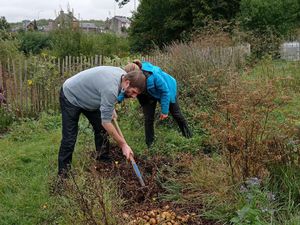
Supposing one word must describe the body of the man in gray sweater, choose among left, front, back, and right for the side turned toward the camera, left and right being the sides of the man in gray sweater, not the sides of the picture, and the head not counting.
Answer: right

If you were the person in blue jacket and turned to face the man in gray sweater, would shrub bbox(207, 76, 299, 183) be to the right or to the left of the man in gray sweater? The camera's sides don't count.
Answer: left

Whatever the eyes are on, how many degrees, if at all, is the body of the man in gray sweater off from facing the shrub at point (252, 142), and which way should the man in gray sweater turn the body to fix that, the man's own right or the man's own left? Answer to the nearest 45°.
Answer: approximately 45° to the man's own right

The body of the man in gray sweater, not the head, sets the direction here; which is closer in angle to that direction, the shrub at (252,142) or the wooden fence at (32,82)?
the shrub

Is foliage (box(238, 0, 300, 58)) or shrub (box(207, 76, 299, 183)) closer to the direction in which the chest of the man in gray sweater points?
the shrub

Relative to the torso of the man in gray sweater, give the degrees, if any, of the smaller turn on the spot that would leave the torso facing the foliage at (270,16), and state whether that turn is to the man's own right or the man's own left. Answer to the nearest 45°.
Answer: approximately 45° to the man's own left

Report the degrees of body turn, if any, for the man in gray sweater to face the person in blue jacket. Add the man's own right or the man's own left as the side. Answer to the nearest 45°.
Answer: approximately 45° to the man's own left

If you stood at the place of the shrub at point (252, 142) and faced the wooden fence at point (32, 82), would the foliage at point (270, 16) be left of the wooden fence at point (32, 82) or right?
right
